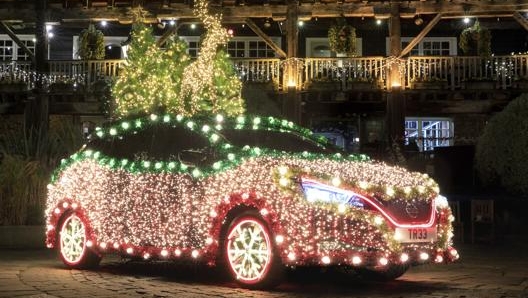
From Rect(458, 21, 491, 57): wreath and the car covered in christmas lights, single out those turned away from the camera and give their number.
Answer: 0

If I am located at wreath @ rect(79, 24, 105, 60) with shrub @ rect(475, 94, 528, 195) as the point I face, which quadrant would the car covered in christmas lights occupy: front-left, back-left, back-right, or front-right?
front-right

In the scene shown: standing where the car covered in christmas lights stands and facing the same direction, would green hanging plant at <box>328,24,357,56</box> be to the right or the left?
on its left

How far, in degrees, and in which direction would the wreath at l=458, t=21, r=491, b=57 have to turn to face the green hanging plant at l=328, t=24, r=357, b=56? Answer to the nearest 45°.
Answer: approximately 90° to its right

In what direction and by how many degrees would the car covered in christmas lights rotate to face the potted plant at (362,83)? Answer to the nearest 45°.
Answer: approximately 135° to its left

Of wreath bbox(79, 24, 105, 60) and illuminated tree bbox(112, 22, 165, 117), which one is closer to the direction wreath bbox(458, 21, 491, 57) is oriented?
the illuminated tree

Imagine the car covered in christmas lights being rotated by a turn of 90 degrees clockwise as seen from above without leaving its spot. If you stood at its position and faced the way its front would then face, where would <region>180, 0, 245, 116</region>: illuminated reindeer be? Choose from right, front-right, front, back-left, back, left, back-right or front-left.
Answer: back-right

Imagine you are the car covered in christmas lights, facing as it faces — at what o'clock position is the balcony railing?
The balcony railing is roughly at 8 o'clock from the car covered in christmas lights.

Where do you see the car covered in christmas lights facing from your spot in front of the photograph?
facing the viewer and to the right of the viewer

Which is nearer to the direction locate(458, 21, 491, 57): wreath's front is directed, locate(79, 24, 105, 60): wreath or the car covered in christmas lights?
the car covered in christmas lights

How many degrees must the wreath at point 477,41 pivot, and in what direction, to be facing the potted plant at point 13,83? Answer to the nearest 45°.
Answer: approximately 90° to its right

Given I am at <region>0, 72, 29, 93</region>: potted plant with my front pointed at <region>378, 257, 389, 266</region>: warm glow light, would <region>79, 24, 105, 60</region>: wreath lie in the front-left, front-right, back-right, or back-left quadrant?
front-left

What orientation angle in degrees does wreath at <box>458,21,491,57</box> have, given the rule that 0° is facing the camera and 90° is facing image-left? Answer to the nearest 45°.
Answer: approximately 0°

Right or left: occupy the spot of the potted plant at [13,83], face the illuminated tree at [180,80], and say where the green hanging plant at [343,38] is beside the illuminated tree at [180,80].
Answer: left

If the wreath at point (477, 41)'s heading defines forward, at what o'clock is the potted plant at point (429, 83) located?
The potted plant is roughly at 2 o'clock from the wreath.

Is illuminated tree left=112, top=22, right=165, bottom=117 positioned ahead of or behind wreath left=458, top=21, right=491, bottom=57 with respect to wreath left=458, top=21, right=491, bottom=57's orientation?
ahead

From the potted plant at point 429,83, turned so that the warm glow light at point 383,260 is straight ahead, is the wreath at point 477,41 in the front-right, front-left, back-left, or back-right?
back-left

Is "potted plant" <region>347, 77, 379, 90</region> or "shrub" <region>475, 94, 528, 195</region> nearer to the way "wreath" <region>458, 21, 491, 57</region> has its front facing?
the shrub
